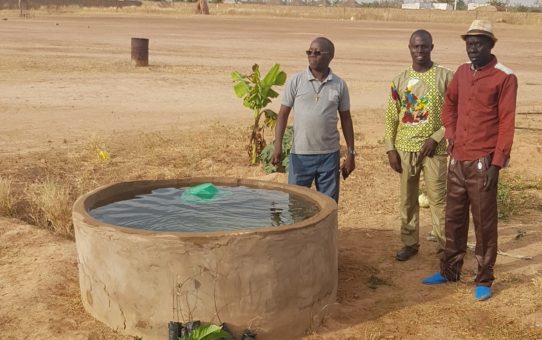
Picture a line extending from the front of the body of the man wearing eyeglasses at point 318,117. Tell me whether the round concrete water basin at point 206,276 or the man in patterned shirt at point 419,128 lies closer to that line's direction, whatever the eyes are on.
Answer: the round concrete water basin

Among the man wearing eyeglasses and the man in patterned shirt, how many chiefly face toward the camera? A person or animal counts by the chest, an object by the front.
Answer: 2

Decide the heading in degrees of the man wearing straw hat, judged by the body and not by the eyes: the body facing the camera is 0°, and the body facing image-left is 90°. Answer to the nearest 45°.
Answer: approximately 45°

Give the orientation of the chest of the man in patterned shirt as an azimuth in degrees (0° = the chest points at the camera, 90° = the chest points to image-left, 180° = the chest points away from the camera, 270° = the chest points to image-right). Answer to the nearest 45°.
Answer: approximately 0°

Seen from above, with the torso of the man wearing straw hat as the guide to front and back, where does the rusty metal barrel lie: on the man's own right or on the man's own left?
on the man's own right

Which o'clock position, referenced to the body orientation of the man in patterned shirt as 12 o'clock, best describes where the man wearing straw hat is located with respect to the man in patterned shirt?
The man wearing straw hat is roughly at 11 o'clock from the man in patterned shirt.

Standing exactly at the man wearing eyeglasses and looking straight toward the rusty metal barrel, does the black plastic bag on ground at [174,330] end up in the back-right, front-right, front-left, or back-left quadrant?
back-left

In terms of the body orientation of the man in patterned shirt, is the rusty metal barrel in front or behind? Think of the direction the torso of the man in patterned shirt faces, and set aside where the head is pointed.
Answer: behind

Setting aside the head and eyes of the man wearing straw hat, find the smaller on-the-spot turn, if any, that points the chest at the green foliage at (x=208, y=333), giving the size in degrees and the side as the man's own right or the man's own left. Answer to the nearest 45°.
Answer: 0° — they already face it

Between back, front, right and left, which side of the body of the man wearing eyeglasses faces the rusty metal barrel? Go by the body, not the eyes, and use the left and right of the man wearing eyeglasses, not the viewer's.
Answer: back

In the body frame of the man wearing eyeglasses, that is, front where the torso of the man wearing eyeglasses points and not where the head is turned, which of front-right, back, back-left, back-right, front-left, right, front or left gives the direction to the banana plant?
back
